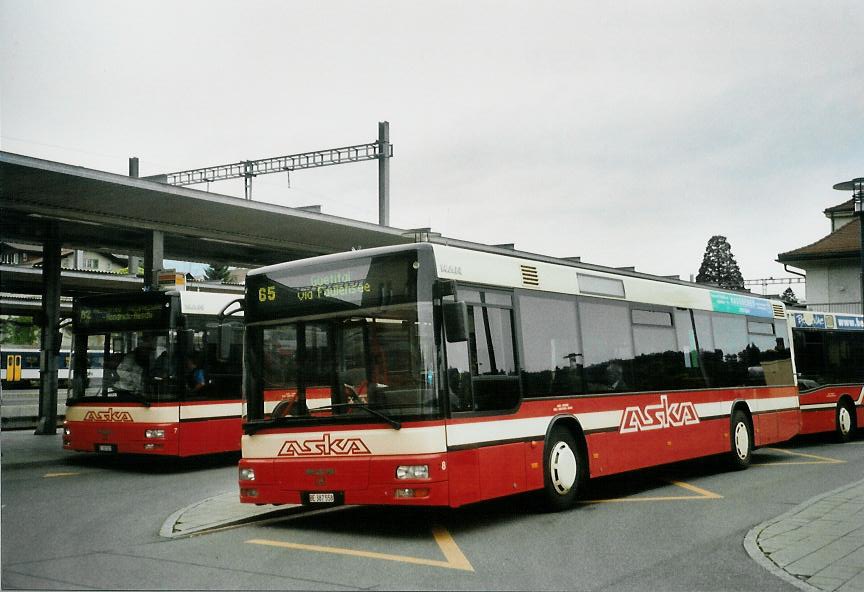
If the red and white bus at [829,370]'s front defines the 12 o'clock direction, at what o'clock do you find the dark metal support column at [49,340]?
The dark metal support column is roughly at 1 o'clock from the red and white bus.

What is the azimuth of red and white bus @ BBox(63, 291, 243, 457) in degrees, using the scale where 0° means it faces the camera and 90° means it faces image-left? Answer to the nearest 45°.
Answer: approximately 45°

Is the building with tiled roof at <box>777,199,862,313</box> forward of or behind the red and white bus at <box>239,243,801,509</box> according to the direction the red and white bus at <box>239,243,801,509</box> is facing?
behind

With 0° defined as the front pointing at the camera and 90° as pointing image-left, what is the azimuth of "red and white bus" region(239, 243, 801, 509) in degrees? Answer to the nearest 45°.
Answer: approximately 45°

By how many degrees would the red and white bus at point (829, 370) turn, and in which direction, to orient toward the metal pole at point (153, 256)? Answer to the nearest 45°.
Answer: approximately 45° to its right

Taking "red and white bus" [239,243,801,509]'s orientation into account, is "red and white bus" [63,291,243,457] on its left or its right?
on its right

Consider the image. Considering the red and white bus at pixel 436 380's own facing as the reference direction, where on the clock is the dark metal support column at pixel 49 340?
The dark metal support column is roughly at 3 o'clock from the red and white bus.

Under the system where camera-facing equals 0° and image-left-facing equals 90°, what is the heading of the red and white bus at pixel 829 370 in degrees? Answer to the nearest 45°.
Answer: approximately 45°

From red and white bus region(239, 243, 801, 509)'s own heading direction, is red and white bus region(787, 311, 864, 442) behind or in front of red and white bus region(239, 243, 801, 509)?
behind
